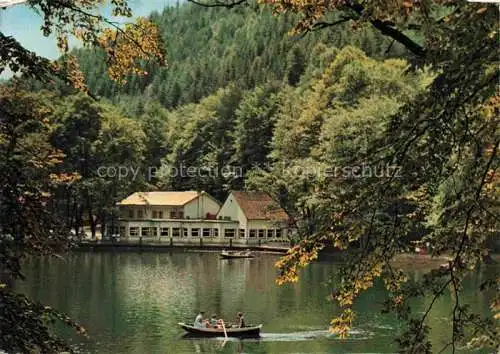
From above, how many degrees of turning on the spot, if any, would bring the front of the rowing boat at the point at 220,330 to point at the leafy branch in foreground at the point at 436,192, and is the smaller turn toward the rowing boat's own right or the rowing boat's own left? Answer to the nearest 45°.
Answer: approximately 90° to the rowing boat's own left

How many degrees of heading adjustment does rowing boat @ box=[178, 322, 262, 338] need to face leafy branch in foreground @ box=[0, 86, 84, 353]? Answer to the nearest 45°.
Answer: approximately 45° to its left

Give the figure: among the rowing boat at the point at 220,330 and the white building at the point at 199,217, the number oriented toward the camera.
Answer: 1

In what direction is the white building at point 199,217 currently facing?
toward the camera

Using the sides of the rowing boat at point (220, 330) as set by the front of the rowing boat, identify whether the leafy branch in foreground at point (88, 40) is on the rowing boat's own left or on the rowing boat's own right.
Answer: on the rowing boat's own left

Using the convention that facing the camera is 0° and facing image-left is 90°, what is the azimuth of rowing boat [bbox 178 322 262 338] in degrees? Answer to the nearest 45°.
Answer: approximately 90°

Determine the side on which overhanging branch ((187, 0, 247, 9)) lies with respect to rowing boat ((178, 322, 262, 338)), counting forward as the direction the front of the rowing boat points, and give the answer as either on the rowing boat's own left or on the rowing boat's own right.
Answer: on the rowing boat's own left

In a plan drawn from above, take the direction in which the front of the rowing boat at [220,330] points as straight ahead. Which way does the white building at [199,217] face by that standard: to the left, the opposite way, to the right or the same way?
to the left
